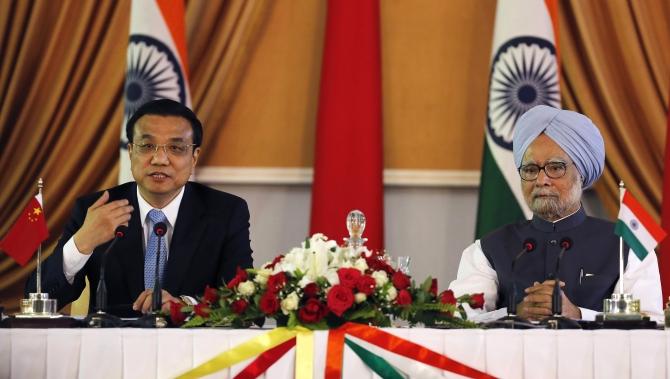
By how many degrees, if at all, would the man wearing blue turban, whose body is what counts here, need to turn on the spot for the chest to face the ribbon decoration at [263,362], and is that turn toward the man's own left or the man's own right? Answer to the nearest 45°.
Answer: approximately 45° to the man's own right

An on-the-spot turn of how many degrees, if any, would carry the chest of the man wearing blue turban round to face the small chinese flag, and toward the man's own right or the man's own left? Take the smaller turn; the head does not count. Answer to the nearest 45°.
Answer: approximately 45° to the man's own right

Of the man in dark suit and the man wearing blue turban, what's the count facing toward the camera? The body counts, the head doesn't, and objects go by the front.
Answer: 2

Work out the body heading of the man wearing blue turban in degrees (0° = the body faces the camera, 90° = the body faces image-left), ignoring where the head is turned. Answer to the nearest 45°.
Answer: approximately 0°

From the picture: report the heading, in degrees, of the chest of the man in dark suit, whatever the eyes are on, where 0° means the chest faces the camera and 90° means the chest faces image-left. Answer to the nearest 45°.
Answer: approximately 0°

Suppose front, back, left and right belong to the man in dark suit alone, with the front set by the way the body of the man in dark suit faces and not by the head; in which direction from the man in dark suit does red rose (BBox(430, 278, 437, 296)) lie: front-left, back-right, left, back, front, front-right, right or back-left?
front-left

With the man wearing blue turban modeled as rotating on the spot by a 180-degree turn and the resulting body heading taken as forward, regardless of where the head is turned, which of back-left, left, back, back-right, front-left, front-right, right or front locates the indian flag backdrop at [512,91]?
front

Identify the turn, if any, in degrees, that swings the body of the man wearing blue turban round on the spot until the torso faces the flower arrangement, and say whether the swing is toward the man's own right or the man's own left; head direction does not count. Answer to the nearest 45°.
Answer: approximately 45° to the man's own right

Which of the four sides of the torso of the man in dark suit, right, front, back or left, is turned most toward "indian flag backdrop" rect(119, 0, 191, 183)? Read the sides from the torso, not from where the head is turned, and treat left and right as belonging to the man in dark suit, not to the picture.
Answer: back

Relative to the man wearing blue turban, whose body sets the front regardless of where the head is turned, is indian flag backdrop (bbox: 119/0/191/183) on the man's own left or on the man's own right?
on the man's own right
